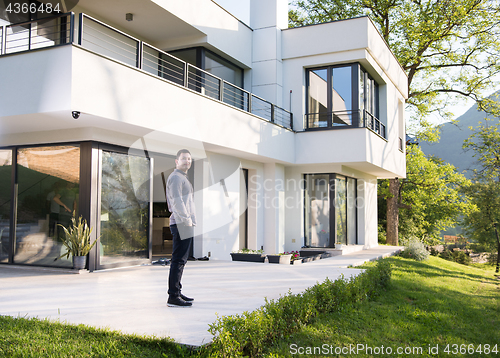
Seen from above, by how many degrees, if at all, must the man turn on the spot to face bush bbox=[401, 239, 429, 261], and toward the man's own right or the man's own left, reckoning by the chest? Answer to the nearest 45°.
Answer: approximately 45° to the man's own left

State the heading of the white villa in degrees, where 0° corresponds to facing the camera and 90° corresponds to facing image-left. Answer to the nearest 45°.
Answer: approximately 315°

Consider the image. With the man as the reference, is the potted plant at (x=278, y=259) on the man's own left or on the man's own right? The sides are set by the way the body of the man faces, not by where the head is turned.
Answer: on the man's own left

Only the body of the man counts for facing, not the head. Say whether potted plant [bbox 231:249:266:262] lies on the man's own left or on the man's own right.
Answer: on the man's own left

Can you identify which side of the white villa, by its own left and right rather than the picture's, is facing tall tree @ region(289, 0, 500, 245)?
left

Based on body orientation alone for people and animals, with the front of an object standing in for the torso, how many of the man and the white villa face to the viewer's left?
0

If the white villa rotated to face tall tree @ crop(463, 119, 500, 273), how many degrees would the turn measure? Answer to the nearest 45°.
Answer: approximately 90° to its left
